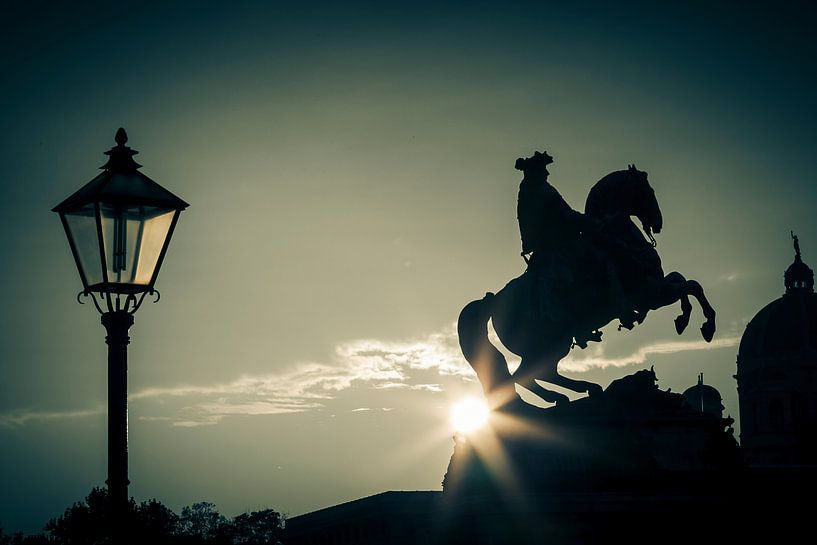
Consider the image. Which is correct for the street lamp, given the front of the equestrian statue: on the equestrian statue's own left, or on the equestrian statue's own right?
on the equestrian statue's own right

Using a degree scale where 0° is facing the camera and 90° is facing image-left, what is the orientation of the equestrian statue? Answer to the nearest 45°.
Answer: approximately 270°

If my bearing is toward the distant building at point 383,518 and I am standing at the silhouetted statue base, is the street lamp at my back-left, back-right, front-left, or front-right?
front-left

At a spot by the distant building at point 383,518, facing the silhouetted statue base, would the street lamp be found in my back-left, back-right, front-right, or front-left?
back-right

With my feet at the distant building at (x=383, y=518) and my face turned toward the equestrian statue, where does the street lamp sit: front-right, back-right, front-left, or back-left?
back-right

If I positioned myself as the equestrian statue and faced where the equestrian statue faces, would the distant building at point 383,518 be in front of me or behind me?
behind
